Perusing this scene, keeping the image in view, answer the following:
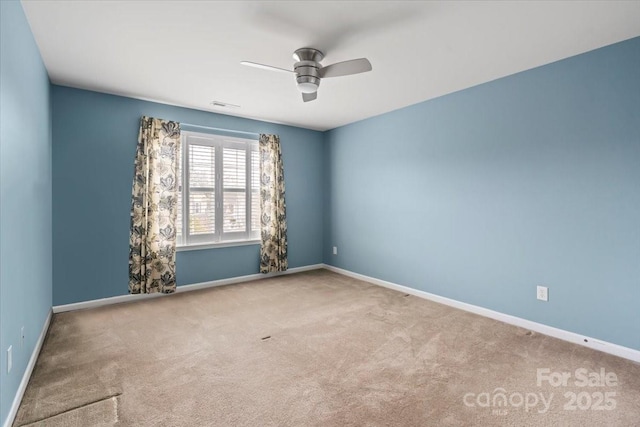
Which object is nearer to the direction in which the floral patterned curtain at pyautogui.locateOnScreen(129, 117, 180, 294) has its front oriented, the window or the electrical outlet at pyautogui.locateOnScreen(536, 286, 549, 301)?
the electrical outlet

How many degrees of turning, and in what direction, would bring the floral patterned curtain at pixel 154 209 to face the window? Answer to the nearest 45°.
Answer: approximately 90° to its left

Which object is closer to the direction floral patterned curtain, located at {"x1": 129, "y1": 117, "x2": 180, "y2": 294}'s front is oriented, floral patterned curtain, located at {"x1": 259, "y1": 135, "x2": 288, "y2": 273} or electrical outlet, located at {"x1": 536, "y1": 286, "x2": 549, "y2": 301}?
the electrical outlet

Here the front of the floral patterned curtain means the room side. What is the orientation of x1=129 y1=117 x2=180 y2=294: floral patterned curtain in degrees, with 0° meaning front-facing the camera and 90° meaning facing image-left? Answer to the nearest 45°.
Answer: approximately 0°

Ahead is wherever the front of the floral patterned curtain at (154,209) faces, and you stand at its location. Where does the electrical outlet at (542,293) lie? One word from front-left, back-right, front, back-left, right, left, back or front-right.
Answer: front-left

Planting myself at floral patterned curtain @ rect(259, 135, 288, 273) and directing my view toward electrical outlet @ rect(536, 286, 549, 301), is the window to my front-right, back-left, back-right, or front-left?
back-right

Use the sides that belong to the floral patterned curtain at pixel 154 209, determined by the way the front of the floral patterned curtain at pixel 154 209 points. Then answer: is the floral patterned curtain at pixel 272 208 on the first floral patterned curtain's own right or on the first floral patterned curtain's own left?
on the first floral patterned curtain's own left

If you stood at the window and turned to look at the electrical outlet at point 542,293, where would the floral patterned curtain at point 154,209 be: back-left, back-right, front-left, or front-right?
back-right

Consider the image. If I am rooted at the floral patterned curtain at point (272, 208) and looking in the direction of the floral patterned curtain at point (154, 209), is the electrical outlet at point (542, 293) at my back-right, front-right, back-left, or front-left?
back-left
